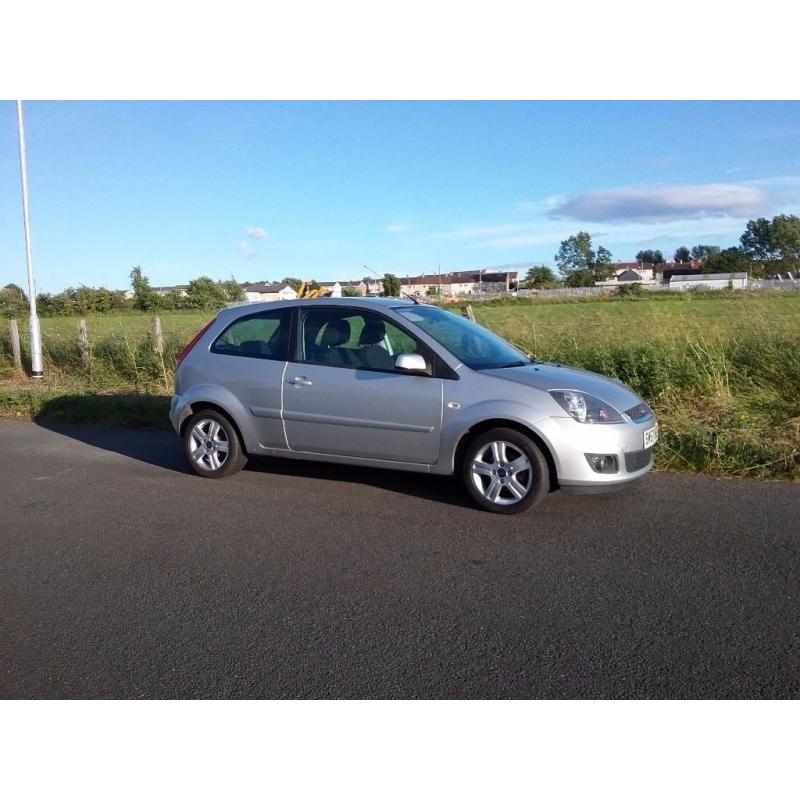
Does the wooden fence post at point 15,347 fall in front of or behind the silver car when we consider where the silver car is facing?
behind

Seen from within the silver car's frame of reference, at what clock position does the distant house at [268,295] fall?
The distant house is roughly at 7 o'clock from the silver car.

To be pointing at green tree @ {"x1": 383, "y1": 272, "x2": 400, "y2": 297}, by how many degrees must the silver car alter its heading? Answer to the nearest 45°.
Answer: approximately 135° to its left

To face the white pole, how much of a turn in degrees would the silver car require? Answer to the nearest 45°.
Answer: approximately 180°

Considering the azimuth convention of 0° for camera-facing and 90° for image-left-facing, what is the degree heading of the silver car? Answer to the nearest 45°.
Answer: approximately 315°

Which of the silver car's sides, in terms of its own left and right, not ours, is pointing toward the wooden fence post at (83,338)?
back

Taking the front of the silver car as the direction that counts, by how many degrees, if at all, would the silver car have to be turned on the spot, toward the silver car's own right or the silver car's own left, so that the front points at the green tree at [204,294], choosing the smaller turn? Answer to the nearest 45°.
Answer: approximately 135° to the silver car's own left

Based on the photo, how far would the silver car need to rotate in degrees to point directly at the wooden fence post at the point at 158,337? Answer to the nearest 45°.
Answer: approximately 180°

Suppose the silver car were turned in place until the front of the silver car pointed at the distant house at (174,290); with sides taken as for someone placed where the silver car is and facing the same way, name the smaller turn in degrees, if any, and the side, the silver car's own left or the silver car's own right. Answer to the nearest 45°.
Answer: approximately 135° to the silver car's own left
